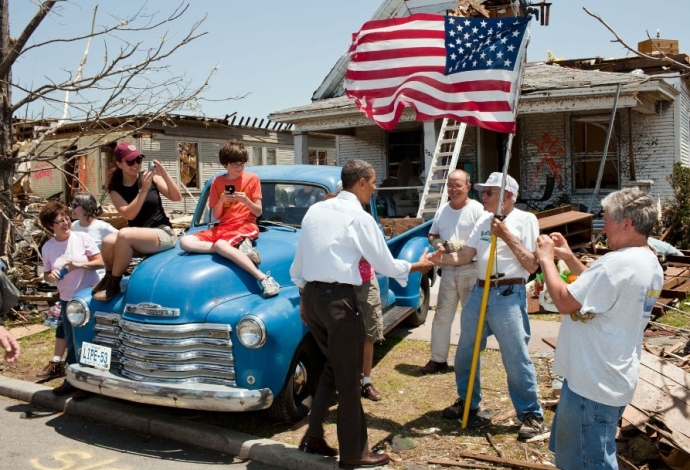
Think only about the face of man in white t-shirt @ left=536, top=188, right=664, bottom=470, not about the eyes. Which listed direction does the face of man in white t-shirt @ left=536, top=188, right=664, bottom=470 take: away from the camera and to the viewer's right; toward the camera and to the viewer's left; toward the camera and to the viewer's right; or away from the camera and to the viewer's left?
away from the camera and to the viewer's left

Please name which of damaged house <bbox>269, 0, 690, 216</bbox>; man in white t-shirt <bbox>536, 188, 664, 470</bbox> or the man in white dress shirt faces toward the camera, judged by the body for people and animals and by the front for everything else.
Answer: the damaged house

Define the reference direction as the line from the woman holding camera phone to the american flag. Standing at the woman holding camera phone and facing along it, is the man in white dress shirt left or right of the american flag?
right

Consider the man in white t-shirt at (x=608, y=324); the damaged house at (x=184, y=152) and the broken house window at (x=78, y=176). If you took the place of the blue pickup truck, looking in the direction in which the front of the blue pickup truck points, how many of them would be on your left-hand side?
1

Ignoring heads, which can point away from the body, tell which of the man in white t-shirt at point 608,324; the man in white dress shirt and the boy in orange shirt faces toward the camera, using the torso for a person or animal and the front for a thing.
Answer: the boy in orange shirt

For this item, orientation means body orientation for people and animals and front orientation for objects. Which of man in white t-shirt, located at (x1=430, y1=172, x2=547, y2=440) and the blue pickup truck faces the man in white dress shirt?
the man in white t-shirt

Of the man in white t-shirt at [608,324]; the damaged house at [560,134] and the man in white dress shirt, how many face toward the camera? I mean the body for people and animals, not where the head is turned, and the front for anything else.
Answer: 1

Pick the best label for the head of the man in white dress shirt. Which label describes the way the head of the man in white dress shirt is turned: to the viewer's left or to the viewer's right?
to the viewer's right

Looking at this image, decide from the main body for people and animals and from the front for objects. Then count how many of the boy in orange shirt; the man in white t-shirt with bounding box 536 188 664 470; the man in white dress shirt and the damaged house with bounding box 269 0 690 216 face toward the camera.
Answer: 2

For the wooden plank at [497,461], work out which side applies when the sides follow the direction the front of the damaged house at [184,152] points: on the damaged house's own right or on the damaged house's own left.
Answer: on the damaged house's own left

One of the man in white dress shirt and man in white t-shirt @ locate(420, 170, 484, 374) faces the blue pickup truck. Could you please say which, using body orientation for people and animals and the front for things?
the man in white t-shirt

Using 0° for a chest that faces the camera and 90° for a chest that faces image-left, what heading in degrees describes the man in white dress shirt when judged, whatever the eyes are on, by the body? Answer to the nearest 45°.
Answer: approximately 225°

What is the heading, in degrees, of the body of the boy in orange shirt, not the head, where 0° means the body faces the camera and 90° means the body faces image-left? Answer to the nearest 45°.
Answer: approximately 0°
